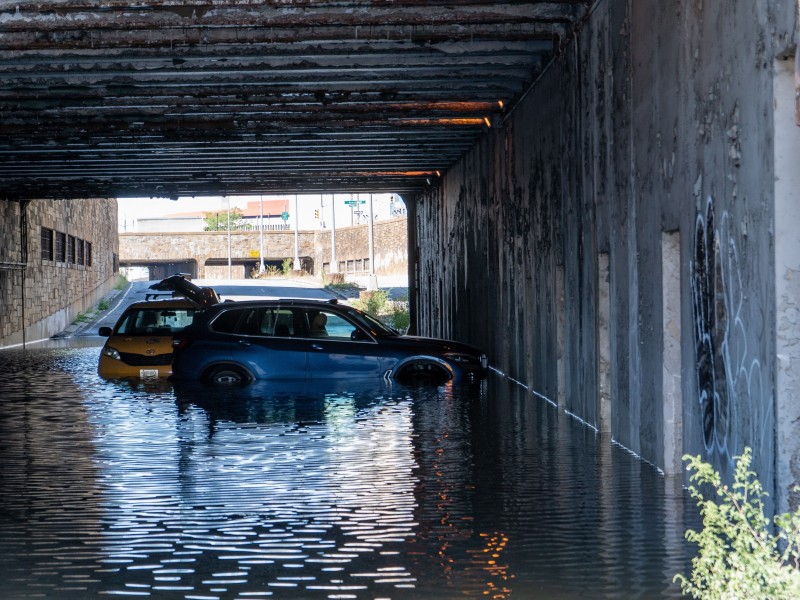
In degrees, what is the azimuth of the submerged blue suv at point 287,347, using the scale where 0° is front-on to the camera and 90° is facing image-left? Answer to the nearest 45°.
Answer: approximately 270°

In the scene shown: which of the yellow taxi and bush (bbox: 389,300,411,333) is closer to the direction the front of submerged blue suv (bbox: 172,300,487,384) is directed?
the bush

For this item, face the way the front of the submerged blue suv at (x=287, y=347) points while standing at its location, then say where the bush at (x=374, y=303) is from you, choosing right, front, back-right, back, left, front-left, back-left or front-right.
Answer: left

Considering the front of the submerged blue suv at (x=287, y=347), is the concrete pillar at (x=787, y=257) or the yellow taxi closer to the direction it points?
the concrete pillar

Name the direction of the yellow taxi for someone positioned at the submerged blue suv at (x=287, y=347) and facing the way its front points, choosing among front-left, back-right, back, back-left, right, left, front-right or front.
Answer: back-left

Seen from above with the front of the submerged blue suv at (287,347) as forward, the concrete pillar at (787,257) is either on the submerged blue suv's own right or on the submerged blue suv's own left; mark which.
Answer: on the submerged blue suv's own right

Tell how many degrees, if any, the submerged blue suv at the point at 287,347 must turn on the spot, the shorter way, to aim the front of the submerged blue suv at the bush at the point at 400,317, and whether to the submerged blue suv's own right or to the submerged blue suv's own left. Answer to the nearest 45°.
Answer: approximately 90° to the submerged blue suv's own left

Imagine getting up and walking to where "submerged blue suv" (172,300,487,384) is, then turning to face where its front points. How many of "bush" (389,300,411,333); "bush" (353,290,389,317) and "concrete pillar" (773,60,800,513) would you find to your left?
2
